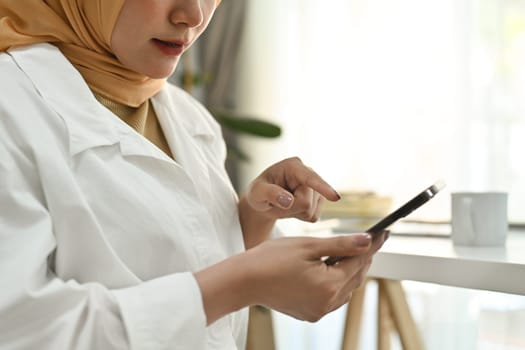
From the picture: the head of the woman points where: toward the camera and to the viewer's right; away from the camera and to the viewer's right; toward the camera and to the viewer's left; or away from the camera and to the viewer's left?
toward the camera and to the viewer's right

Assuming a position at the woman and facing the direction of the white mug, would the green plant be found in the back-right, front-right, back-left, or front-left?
front-left

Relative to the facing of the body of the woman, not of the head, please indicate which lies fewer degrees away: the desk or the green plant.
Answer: the desk

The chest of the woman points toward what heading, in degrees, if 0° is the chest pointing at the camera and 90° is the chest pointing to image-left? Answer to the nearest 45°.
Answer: approximately 315°

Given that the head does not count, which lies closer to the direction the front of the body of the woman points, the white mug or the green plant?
the white mug

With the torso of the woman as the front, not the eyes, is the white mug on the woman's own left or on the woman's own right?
on the woman's own left
